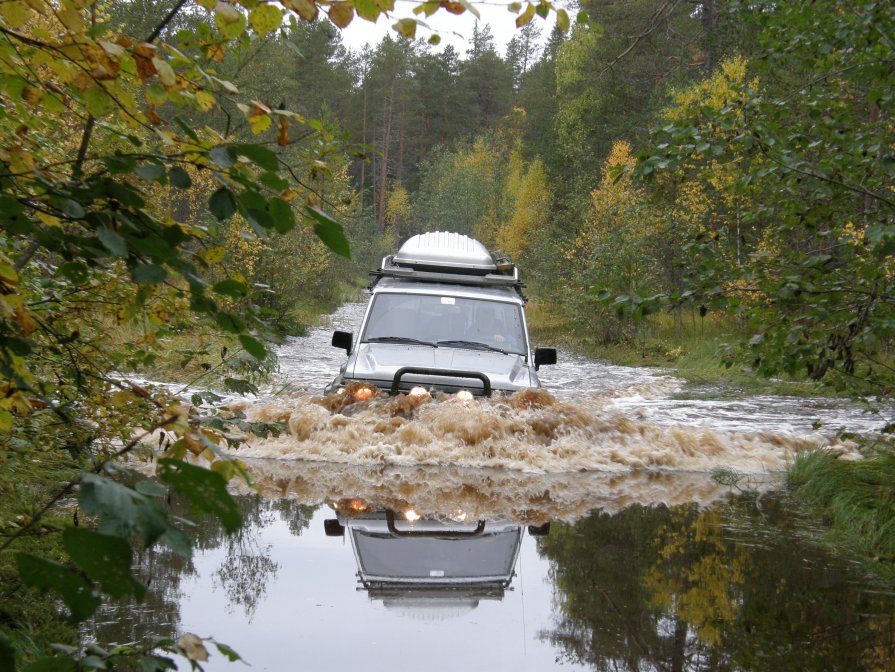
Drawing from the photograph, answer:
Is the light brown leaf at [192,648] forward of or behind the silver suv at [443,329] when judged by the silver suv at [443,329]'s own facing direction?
forward

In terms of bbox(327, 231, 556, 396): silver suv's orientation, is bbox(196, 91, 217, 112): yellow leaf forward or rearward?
forward

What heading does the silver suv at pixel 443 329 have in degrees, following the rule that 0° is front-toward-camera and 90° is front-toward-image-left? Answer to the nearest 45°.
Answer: approximately 0°
